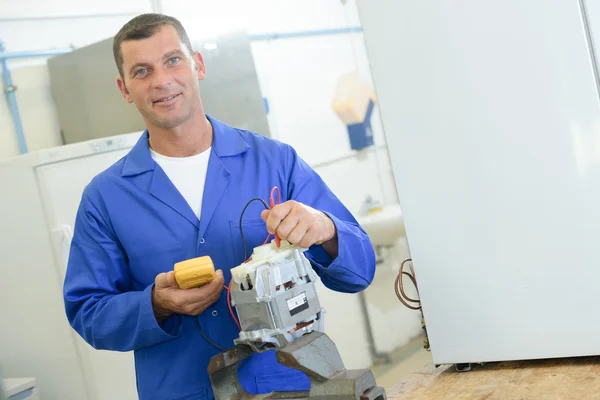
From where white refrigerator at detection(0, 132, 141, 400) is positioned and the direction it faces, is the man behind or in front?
in front

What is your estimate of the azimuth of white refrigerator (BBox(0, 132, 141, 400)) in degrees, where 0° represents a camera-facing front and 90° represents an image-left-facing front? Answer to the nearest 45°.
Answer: approximately 315°

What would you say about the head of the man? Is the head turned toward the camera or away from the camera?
toward the camera

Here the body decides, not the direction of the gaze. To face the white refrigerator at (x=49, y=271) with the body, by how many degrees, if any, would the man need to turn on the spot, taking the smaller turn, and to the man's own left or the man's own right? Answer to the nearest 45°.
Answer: approximately 135° to the man's own right

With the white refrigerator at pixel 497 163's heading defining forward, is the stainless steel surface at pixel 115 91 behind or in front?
behind

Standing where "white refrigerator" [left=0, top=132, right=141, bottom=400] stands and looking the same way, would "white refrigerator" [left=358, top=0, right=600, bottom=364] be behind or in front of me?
in front

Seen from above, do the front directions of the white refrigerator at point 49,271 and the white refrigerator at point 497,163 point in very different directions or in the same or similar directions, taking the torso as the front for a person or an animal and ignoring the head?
same or similar directions

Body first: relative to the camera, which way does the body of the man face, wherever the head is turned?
toward the camera
